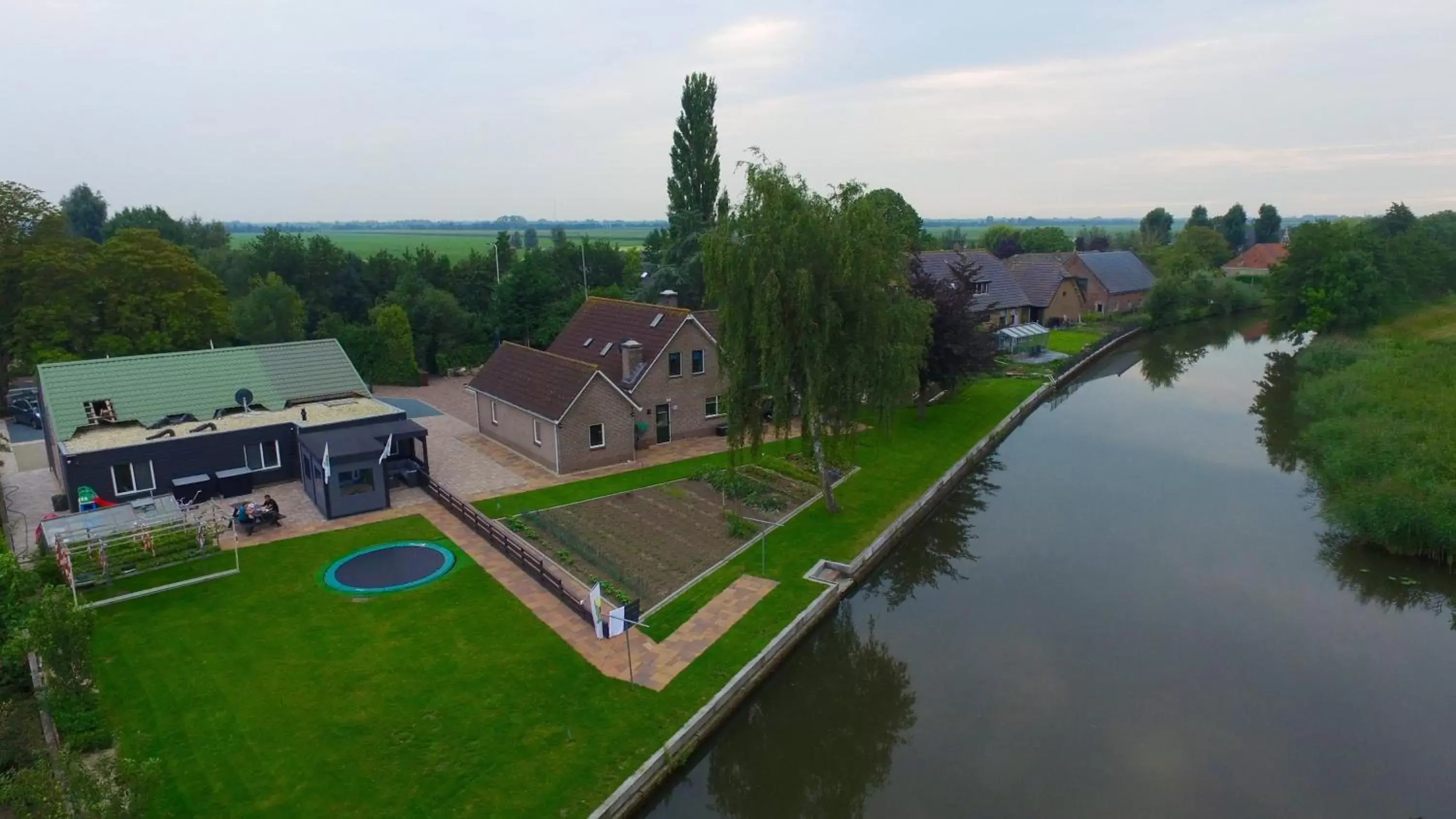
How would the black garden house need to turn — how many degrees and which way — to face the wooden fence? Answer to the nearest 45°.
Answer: approximately 45° to its left

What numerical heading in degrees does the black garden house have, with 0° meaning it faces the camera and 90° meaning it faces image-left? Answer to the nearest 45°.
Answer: approximately 0°

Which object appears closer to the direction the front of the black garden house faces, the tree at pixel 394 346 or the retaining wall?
the retaining wall

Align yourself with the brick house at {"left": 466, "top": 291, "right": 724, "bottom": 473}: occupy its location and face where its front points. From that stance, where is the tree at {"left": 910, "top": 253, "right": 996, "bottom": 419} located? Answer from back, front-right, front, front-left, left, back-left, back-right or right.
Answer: front-left

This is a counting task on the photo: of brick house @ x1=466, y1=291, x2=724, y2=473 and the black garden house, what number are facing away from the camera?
0

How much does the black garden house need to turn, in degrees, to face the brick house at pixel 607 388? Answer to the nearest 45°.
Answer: approximately 90° to its left
